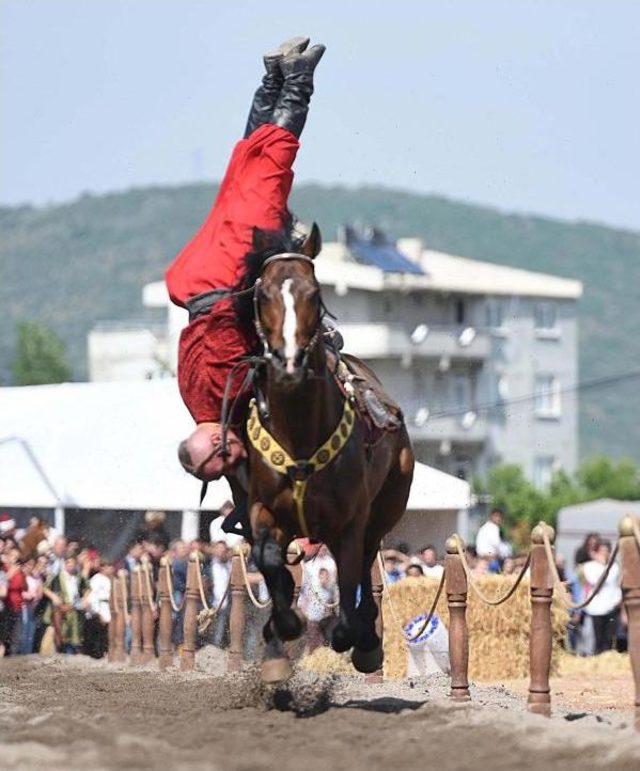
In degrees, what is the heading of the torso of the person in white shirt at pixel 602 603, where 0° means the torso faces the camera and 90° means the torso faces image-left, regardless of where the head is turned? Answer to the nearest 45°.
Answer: approximately 45°
